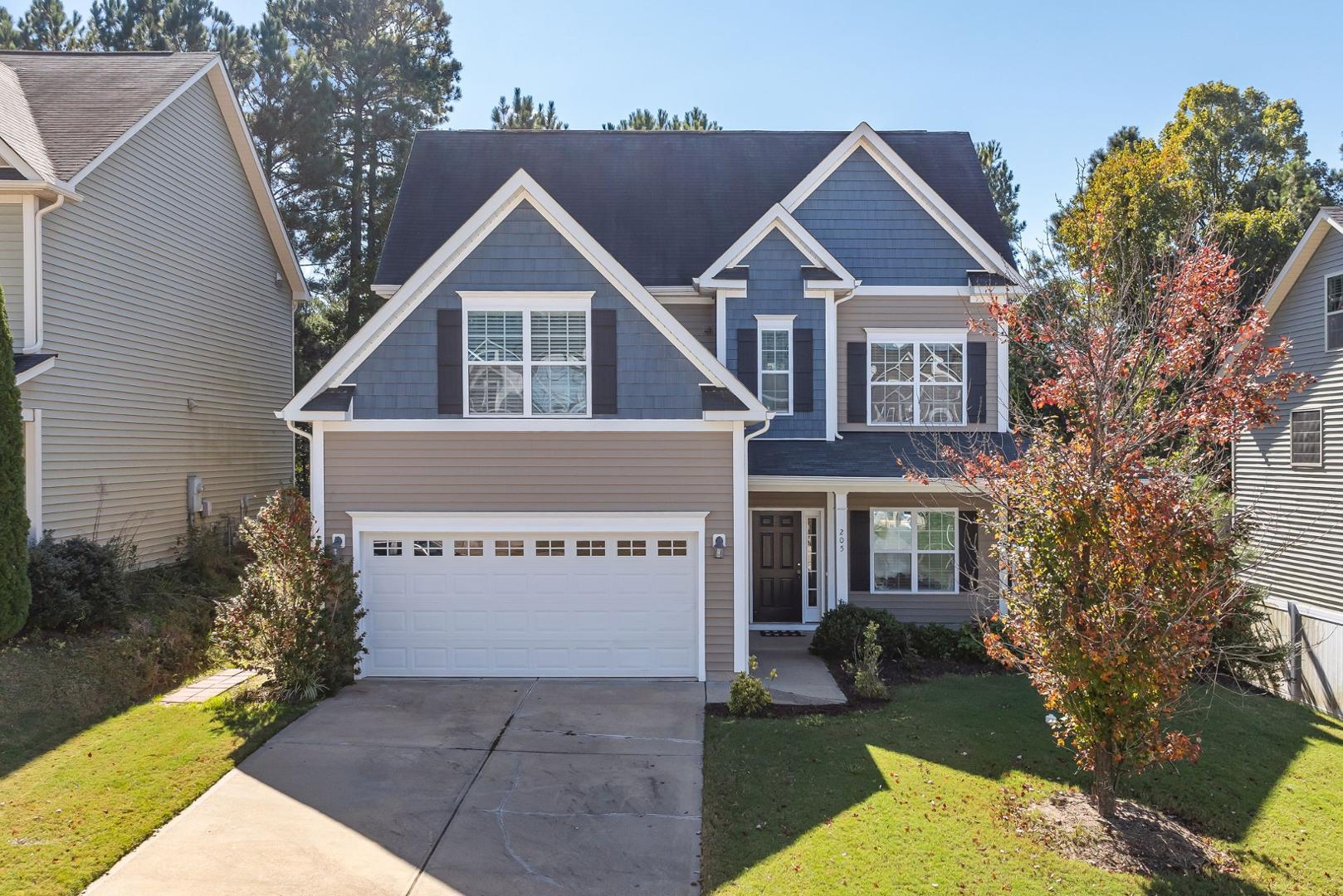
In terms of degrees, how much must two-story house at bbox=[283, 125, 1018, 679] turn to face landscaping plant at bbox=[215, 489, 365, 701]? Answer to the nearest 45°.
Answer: approximately 90° to its right

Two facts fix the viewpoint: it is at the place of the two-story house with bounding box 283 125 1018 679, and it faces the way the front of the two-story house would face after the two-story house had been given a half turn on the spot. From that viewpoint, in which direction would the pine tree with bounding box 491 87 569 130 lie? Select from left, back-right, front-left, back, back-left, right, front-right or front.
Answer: front

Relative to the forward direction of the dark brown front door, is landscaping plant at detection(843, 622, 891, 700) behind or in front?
in front

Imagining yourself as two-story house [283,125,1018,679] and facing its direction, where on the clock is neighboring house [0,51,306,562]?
The neighboring house is roughly at 4 o'clock from the two-story house.

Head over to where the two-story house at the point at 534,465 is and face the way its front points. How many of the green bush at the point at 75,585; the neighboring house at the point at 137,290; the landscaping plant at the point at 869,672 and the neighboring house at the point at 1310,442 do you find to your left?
2

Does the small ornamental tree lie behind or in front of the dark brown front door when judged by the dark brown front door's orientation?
in front

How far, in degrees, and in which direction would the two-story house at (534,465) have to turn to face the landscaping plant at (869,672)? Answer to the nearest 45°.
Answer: approximately 90° to its left

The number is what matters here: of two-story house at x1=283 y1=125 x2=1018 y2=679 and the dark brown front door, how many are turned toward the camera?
2

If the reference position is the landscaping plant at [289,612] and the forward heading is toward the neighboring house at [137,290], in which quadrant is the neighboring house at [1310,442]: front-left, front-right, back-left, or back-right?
back-right

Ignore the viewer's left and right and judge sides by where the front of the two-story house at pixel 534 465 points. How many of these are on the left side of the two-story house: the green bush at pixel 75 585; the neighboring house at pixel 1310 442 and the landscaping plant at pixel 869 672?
2

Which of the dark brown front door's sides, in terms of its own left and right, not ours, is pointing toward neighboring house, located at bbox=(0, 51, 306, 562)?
right

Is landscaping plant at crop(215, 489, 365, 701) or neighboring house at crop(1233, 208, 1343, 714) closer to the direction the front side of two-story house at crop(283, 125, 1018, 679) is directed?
the landscaping plant

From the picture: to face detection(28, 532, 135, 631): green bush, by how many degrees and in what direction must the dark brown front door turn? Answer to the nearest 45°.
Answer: approximately 45° to its right
